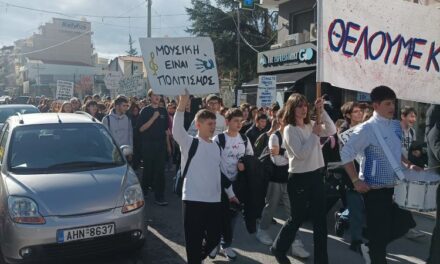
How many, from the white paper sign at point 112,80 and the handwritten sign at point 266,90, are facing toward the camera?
2

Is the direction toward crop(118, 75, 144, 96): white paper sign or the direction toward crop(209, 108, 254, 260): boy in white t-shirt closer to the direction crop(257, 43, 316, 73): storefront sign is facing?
the white paper sign

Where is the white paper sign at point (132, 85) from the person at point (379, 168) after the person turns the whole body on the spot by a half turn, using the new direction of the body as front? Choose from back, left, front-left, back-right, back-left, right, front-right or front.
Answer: front

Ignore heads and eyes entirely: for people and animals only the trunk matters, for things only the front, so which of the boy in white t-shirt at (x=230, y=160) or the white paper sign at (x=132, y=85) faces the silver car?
the white paper sign

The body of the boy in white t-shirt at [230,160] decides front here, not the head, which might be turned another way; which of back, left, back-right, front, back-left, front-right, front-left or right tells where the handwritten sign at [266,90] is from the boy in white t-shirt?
back-left

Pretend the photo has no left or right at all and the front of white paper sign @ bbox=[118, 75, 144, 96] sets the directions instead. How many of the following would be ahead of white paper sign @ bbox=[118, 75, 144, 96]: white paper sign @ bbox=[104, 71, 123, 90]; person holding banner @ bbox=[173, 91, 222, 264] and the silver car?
2

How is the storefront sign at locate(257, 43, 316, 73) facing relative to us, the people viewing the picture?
facing the viewer and to the left of the viewer

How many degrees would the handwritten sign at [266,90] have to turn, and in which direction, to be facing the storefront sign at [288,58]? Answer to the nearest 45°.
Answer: approximately 180°

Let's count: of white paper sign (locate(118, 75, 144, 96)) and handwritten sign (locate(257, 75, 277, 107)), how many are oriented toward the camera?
2

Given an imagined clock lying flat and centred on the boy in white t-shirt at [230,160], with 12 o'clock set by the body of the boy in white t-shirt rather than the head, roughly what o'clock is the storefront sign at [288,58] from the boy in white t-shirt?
The storefront sign is roughly at 8 o'clock from the boy in white t-shirt.

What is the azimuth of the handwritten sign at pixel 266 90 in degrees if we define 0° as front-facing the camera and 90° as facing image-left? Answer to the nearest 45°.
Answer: approximately 0°

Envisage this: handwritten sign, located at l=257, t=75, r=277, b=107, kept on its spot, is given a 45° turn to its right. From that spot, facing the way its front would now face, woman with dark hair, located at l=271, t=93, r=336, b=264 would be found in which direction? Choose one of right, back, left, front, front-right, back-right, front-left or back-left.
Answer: front-left

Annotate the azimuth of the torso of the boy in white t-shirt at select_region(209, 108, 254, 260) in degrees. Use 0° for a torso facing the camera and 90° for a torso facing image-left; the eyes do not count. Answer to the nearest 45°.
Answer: approximately 315°
